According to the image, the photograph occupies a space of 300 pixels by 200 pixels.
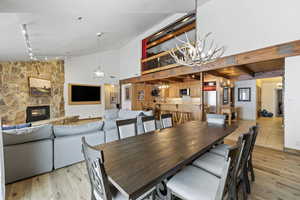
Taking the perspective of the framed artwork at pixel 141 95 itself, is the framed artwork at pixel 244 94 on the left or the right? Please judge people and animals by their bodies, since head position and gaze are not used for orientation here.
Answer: on its left

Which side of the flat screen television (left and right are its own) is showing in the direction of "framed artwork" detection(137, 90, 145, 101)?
left

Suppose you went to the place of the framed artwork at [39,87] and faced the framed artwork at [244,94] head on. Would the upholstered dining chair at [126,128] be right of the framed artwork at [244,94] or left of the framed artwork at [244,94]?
right

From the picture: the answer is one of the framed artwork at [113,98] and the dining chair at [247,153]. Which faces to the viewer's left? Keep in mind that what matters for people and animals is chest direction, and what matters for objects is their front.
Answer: the dining chair

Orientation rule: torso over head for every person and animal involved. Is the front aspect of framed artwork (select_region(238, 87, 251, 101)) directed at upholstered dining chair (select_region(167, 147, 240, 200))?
yes

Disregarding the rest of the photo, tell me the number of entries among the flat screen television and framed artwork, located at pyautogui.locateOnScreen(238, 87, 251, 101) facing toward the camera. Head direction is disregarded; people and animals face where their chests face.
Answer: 2

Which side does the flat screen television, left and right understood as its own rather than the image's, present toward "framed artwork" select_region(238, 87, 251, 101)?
left
